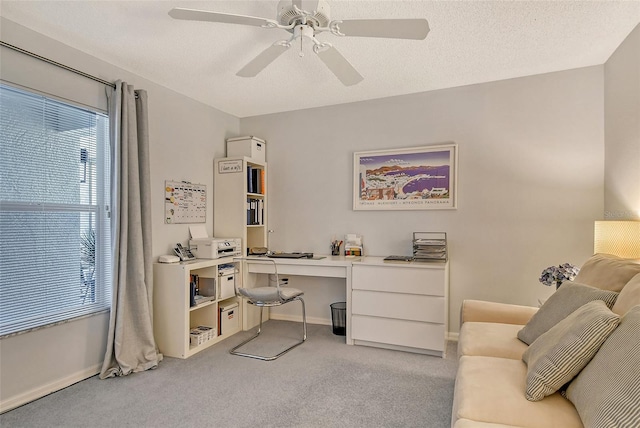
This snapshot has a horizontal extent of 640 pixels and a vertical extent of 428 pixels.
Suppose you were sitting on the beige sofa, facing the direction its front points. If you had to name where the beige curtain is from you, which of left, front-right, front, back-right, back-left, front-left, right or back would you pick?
front

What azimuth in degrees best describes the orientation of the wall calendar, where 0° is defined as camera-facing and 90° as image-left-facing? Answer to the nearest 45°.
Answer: approximately 315°

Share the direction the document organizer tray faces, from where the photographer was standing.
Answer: facing the viewer

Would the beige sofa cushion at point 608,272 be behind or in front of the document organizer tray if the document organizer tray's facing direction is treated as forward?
in front

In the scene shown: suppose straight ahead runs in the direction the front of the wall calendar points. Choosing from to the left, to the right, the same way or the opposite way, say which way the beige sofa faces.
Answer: the opposite way

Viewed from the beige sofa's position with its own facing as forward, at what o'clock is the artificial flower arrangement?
The artificial flower arrangement is roughly at 3 o'clock from the beige sofa.

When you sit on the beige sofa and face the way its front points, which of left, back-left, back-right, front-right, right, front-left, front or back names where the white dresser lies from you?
front-right

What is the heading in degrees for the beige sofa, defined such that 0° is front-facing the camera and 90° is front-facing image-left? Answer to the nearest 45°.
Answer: approximately 90°

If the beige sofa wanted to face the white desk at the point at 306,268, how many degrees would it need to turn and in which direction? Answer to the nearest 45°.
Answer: approximately 45° to its right

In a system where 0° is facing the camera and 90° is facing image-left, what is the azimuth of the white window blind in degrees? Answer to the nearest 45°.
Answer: approximately 315°

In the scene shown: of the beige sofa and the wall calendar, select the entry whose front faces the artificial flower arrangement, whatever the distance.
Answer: the wall calendar

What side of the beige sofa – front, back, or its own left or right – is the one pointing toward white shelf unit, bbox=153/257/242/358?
front

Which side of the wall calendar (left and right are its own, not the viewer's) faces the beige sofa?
front

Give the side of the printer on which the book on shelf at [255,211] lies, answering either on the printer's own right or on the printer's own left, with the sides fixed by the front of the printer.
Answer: on the printer's own left

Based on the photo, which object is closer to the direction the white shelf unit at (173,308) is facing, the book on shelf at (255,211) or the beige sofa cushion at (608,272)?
the beige sofa cushion

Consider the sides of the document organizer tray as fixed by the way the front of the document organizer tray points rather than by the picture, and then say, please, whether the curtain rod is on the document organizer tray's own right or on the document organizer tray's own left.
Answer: on the document organizer tray's own right
